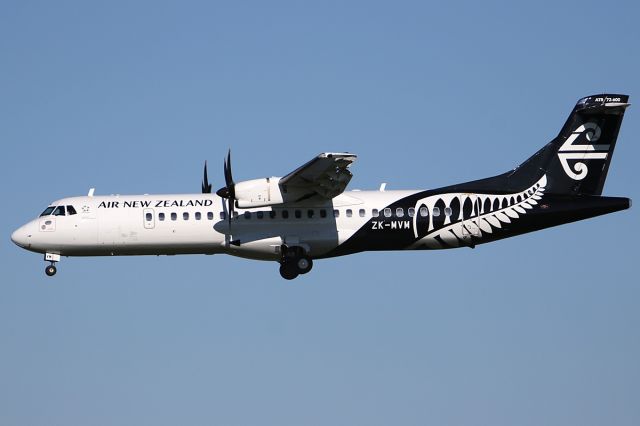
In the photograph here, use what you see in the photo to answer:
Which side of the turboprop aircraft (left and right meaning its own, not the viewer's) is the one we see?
left
